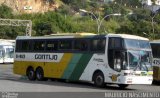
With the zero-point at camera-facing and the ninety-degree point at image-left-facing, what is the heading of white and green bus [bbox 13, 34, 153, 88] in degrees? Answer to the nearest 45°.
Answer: approximately 315°
